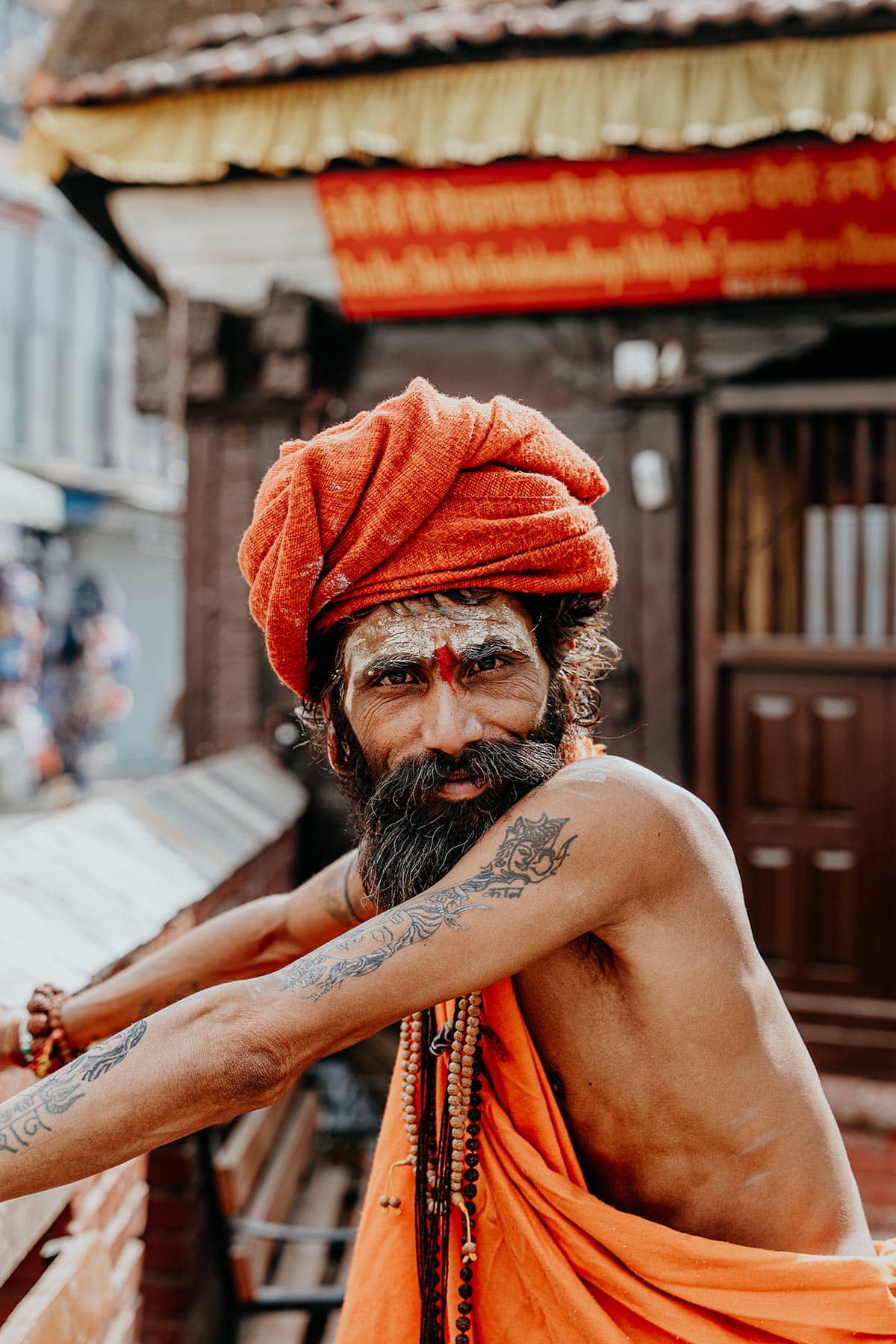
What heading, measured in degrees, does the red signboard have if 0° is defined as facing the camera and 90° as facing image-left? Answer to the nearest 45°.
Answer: approximately 0°

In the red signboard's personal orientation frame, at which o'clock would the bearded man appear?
The bearded man is roughly at 12 o'clock from the red signboard.
